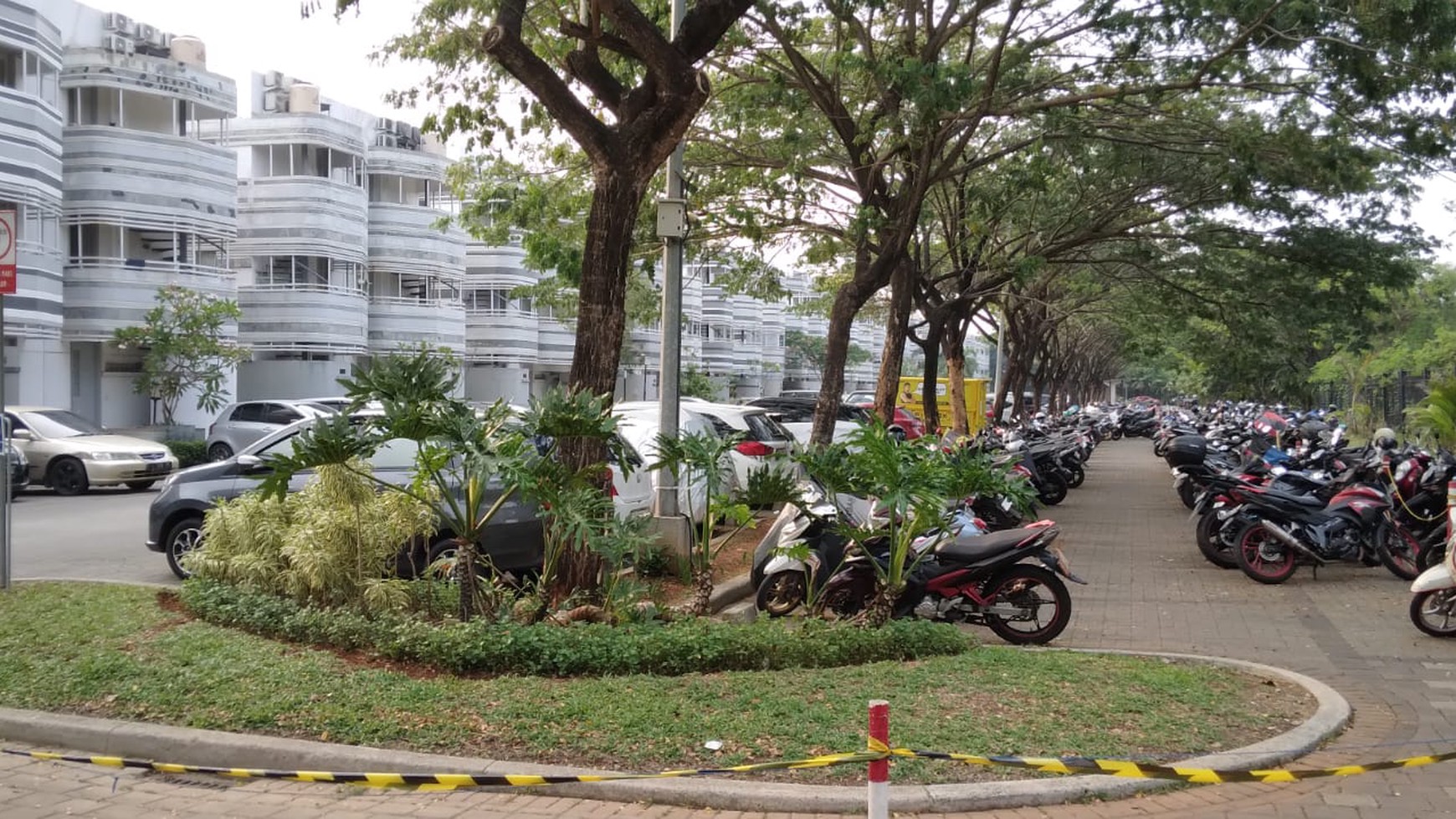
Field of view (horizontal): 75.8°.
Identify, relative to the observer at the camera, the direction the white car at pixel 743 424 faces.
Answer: facing away from the viewer and to the left of the viewer

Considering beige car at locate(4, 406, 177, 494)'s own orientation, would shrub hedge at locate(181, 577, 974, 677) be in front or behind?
in front

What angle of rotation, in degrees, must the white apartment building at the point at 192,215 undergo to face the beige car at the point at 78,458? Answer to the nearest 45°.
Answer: approximately 45° to its right

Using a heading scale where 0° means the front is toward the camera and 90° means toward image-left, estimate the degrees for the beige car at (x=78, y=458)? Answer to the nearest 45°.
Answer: approximately 315°

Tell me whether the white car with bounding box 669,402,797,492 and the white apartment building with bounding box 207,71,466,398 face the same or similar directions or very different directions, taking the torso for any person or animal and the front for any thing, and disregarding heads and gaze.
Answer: very different directions

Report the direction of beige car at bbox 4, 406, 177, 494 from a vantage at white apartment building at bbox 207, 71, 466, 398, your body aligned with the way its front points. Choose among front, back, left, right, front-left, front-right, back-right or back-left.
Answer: front-right

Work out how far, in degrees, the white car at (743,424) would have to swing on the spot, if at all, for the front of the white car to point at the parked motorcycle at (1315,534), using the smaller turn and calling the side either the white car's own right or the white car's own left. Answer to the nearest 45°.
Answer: approximately 180°

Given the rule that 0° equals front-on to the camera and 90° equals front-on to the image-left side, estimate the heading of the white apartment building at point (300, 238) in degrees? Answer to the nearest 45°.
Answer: approximately 315°

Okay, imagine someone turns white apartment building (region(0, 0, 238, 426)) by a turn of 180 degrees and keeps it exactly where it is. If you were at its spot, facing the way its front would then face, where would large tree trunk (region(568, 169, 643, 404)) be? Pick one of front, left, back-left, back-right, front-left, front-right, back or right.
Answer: back-left

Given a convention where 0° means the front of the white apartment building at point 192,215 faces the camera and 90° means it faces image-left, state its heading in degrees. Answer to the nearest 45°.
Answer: approximately 315°

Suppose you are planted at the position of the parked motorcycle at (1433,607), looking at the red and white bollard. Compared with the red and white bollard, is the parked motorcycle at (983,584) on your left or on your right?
right

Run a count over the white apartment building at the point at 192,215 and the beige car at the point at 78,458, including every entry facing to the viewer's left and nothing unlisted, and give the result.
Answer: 0

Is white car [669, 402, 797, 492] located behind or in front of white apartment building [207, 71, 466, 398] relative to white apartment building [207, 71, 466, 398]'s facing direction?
in front

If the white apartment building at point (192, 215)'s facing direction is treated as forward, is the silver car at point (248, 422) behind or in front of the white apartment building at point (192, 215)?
in front
